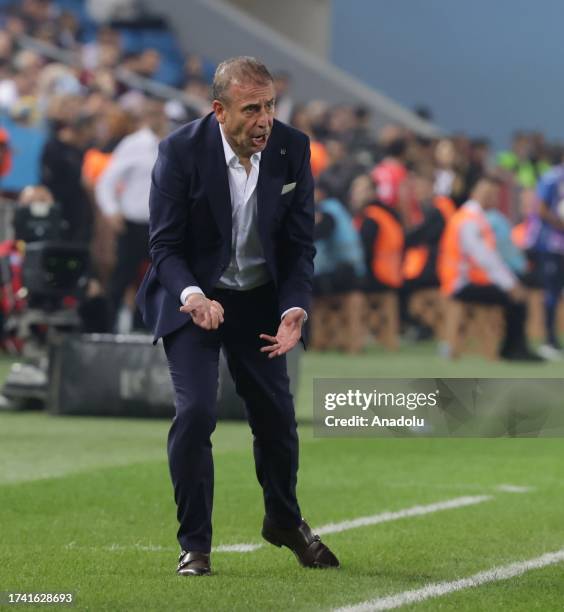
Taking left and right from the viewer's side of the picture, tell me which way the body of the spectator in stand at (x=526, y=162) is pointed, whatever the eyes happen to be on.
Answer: facing the viewer

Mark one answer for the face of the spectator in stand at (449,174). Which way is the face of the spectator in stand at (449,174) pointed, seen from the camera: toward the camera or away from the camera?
toward the camera

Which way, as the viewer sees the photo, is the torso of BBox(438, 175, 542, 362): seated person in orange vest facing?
to the viewer's right

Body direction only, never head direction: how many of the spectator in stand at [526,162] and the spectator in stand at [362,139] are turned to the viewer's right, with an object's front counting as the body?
0

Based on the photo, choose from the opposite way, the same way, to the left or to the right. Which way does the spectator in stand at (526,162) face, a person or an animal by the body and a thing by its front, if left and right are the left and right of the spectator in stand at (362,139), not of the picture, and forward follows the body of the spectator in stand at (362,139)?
the same way

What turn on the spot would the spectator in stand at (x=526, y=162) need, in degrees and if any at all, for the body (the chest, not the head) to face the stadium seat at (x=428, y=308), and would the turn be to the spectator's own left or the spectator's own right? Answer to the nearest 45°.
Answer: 0° — they already face it

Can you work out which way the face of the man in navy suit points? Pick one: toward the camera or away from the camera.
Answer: toward the camera

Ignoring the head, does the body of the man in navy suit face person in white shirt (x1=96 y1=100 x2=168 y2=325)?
no

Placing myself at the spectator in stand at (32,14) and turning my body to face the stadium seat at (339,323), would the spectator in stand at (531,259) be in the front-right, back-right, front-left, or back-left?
front-left

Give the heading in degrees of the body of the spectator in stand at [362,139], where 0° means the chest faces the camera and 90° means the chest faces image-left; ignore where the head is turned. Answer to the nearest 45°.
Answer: approximately 0°

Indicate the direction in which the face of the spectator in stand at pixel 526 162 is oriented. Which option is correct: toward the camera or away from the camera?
toward the camera
